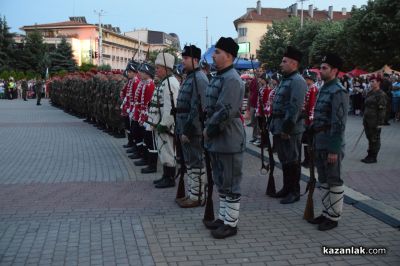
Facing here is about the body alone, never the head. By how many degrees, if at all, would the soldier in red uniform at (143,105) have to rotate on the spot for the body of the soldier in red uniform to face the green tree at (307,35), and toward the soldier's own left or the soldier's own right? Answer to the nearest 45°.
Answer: approximately 135° to the soldier's own right

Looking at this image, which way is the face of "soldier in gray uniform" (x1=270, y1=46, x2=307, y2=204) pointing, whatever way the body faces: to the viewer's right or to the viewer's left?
to the viewer's left

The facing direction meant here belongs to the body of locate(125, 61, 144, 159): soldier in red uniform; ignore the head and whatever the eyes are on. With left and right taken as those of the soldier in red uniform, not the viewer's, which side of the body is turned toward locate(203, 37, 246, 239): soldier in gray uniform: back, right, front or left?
left

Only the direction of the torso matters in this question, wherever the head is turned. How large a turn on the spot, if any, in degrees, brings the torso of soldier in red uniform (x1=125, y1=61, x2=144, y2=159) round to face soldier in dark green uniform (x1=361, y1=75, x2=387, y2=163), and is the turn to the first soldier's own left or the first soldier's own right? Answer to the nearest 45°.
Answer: approximately 180°

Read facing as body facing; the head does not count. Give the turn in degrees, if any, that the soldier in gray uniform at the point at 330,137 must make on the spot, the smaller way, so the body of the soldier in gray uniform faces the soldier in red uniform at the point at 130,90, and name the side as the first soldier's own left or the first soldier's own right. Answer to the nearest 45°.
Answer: approximately 90° to the first soldier's own right

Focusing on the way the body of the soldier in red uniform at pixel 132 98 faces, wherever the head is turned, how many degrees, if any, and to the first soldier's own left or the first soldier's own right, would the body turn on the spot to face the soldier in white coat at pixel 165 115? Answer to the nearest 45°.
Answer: approximately 90° to the first soldier's own left

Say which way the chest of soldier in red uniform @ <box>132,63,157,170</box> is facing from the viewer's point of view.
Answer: to the viewer's left

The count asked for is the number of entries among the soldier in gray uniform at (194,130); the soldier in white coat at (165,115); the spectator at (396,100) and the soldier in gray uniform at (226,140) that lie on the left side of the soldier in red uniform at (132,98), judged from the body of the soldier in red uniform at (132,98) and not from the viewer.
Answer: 3

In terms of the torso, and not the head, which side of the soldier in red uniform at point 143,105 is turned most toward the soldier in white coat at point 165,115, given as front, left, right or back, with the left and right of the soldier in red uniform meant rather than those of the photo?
left

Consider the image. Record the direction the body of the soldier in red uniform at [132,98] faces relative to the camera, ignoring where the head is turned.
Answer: to the viewer's left

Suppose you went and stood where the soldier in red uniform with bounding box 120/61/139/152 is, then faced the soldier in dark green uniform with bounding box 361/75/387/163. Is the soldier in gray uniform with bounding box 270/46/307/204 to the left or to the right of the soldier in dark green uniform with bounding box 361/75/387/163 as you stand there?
right

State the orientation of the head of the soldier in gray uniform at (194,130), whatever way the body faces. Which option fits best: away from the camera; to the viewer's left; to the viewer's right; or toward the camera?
to the viewer's left

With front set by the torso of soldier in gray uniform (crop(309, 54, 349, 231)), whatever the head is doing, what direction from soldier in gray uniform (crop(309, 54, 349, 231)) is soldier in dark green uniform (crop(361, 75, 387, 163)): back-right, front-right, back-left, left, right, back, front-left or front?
back-right

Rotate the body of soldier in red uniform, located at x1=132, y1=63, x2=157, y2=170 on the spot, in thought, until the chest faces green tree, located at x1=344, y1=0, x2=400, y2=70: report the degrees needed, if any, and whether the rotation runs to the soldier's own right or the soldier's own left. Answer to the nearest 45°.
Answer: approximately 135° to the soldier's own right
